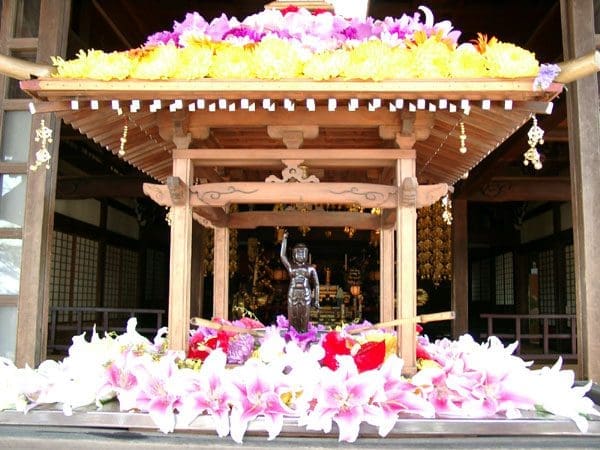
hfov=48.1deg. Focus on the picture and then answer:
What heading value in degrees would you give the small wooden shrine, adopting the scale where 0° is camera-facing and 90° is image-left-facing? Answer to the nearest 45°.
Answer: approximately 0°

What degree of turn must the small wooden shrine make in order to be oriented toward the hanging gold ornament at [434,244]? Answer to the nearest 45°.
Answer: approximately 180°
